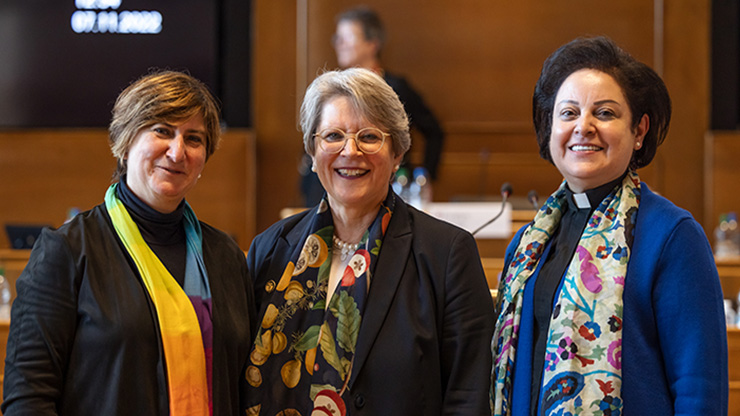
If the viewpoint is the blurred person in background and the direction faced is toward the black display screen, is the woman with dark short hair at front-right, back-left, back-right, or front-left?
back-left

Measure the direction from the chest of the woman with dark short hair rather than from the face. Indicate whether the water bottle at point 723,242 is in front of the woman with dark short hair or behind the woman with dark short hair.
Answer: behind

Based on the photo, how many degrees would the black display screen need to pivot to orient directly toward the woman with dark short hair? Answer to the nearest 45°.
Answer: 0° — it already faces them

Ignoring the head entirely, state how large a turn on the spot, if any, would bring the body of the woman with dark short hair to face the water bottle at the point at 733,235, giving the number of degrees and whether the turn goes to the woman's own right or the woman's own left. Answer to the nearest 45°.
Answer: approximately 135° to the woman's own right

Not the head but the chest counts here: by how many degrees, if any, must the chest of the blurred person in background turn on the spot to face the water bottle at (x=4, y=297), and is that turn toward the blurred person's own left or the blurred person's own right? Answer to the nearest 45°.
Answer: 0° — they already face it

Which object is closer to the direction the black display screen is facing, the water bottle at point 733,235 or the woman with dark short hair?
the woman with dark short hair

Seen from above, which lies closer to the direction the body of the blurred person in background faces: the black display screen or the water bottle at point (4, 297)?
the water bottle
